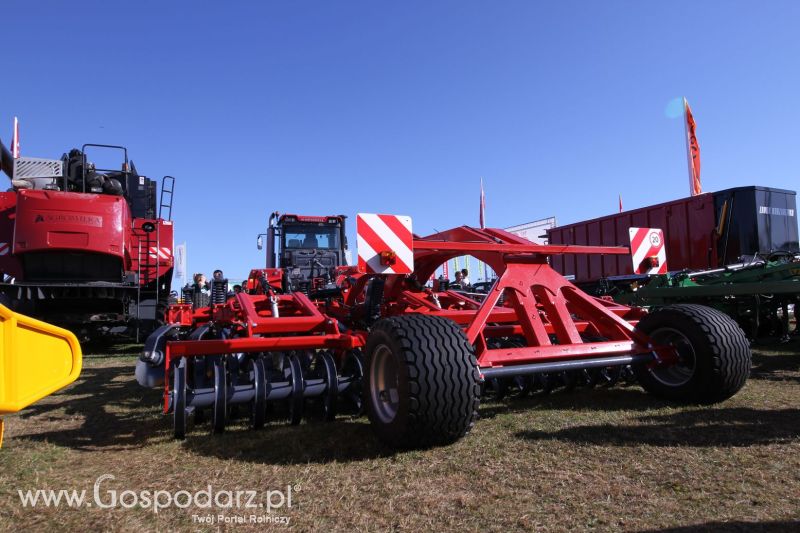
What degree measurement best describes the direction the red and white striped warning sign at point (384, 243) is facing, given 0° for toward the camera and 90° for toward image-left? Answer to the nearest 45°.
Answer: approximately 0°

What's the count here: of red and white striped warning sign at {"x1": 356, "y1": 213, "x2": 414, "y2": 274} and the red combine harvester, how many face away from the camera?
1

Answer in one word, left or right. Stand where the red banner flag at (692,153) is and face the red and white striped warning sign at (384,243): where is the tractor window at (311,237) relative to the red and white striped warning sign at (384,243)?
right

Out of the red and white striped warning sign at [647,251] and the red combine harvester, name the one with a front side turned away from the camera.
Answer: the red combine harvester

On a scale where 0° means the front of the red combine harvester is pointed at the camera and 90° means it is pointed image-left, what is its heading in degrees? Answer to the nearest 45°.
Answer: approximately 180°

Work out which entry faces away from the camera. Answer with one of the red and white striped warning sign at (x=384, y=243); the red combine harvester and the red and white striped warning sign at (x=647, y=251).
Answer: the red combine harvester
